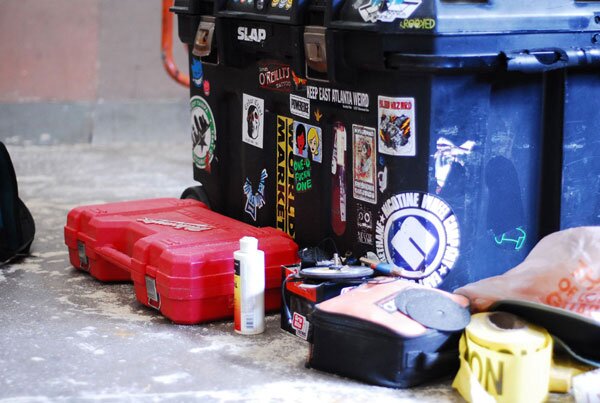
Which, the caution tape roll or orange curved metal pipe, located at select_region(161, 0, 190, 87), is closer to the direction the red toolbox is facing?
the caution tape roll

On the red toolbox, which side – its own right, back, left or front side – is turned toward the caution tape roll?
left

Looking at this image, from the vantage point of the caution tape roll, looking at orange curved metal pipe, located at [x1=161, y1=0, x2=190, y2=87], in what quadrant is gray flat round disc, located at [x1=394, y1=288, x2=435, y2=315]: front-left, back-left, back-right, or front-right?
front-left

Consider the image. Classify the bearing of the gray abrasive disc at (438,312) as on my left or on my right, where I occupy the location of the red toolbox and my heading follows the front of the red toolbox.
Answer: on my left

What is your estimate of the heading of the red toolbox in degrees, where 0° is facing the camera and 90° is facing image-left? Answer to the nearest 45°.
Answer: approximately 45°

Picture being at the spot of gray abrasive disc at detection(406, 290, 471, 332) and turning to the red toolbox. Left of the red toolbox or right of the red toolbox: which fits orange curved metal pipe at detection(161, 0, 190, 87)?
right

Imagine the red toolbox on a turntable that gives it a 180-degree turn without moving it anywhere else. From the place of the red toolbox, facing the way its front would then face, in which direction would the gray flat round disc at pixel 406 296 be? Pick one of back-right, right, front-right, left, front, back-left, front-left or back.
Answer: right

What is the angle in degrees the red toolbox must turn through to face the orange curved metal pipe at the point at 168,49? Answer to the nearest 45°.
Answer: approximately 135° to its right
